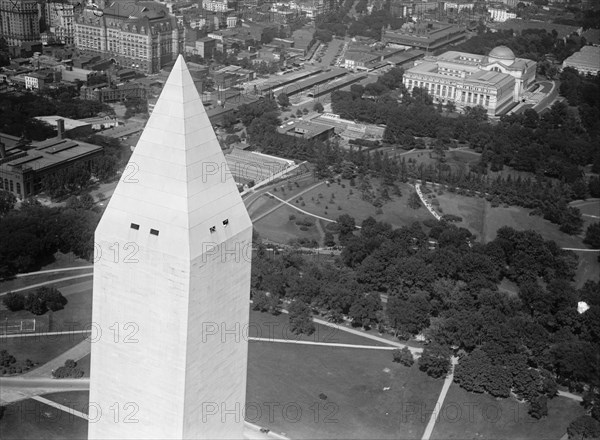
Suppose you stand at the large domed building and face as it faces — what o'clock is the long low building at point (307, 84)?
The long low building is roughly at 4 o'clock from the large domed building.

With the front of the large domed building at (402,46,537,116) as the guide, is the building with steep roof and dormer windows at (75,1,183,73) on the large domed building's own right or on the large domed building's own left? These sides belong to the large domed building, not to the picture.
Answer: on the large domed building's own right

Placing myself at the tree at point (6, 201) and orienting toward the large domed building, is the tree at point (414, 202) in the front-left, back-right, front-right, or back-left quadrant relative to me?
front-right

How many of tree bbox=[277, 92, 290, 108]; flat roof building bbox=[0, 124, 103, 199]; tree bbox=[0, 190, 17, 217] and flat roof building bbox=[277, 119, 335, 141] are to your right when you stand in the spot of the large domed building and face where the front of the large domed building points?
4

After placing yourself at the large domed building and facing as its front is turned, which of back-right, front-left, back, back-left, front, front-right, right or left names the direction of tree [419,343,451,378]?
front-right

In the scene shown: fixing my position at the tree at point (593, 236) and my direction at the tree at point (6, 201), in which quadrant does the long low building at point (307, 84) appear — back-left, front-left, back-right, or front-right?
front-right

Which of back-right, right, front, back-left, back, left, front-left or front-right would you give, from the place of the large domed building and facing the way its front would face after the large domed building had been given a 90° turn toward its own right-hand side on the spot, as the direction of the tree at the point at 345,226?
front-left

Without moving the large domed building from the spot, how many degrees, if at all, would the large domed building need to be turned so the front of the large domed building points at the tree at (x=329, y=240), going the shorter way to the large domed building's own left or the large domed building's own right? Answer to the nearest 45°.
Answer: approximately 45° to the large domed building's own right

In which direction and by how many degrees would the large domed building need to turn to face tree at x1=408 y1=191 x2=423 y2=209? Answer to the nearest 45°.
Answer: approximately 45° to its right

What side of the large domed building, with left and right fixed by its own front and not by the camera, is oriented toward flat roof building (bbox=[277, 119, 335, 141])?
right

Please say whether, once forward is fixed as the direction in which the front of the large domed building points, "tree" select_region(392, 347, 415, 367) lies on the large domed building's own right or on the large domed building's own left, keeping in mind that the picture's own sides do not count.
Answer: on the large domed building's own right

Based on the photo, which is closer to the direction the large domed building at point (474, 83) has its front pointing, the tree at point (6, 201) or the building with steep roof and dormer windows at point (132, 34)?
the tree

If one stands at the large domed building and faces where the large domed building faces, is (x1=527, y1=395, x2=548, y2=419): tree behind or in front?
in front

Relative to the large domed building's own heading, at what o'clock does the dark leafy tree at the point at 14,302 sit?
The dark leafy tree is roughly at 2 o'clock from the large domed building.

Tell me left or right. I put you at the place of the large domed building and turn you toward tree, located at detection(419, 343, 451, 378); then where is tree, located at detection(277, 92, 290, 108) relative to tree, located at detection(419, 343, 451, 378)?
right

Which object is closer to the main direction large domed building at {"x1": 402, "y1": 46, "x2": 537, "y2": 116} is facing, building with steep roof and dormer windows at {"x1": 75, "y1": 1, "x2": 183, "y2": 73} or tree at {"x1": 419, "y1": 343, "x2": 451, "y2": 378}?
the tree

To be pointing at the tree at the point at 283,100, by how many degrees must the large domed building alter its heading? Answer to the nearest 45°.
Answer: approximately 90° to its right

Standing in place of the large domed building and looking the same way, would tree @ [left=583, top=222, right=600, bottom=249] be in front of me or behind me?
in front
